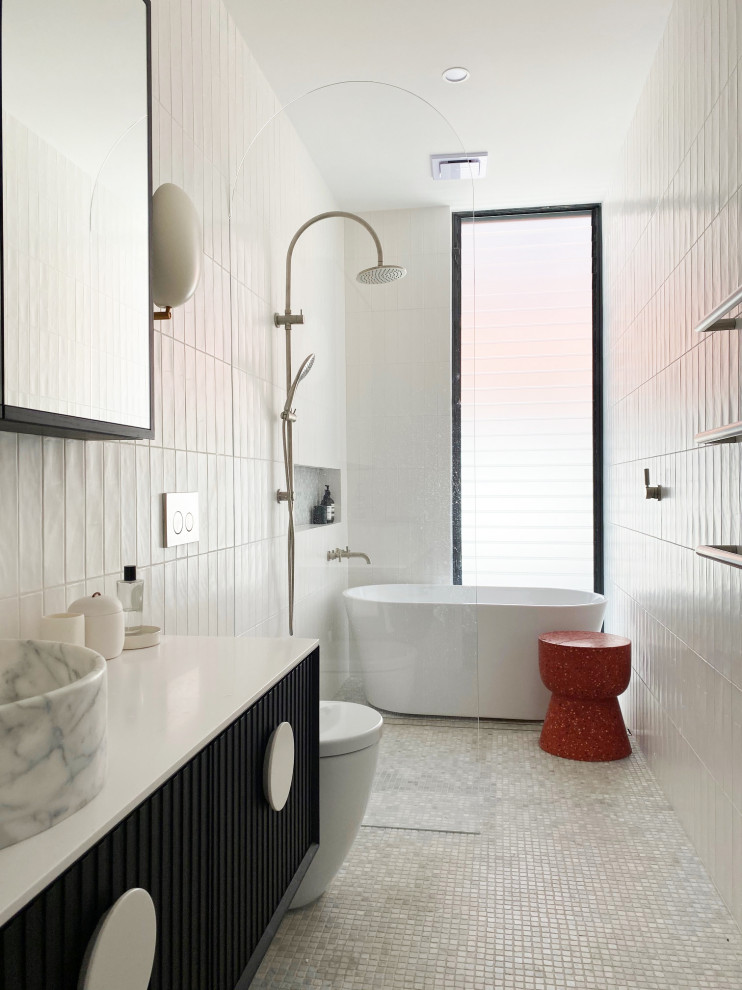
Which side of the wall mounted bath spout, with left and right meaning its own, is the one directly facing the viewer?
right

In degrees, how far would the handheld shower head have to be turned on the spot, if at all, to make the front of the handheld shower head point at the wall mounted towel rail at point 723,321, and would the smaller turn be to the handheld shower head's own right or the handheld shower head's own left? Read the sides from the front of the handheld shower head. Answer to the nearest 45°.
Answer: approximately 45° to the handheld shower head's own right

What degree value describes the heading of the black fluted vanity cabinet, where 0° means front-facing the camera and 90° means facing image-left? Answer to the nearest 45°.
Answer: approximately 315°

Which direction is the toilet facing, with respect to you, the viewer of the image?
facing to the right of the viewer

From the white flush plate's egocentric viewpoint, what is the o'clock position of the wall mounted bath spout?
The wall mounted bath spout is roughly at 9 o'clock from the white flush plate.

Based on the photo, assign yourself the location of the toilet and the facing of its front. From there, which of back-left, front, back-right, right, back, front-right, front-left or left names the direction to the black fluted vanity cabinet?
right

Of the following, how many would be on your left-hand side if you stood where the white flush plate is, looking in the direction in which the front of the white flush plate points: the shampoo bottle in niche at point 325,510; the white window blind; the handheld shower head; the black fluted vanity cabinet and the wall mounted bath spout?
4

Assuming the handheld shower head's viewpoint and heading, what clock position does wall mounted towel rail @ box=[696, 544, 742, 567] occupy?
The wall mounted towel rail is roughly at 2 o'clock from the handheld shower head.

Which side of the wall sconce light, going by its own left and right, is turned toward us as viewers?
right

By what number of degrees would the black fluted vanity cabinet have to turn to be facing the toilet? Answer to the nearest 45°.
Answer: approximately 90° to its left

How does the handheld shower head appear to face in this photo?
to the viewer's right
